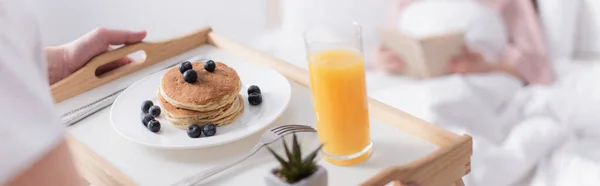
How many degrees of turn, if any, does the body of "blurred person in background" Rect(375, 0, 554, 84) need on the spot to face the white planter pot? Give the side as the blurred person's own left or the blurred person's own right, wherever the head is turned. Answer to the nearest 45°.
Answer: approximately 45° to the blurred person's own left

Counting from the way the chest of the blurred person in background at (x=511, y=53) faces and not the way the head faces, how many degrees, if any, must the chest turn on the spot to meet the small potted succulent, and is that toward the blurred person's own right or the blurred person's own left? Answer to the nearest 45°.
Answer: approximately 45° to the blurred person's own left

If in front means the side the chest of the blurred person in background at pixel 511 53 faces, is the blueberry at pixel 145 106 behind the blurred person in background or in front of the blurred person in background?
in front

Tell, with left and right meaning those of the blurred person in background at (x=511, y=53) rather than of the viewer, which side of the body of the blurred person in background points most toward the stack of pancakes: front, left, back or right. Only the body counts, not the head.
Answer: front

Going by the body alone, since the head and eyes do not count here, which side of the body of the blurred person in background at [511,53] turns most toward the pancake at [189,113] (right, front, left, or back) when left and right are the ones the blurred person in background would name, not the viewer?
front

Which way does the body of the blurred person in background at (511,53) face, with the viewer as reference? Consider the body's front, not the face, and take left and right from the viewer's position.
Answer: facing the viewer and to the left of the viewer

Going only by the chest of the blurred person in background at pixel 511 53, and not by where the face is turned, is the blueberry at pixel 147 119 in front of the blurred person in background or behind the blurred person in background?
in front
